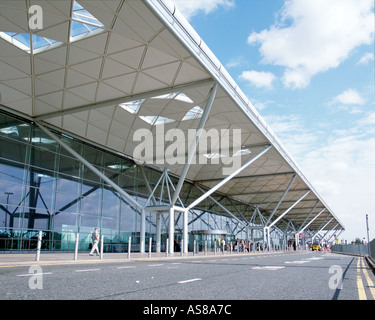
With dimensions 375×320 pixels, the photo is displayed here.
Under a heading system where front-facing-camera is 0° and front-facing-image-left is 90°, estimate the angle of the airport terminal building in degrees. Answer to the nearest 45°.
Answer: approximately 315°
